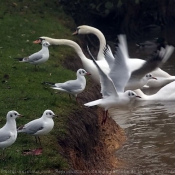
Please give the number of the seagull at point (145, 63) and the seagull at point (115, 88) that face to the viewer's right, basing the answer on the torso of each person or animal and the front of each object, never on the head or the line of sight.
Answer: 2

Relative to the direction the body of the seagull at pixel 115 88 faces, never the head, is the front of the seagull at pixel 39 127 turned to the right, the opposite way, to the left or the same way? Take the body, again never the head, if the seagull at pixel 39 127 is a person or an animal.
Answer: the same way

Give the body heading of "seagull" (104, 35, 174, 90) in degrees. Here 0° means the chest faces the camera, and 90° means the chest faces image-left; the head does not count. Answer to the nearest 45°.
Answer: approximately 270°

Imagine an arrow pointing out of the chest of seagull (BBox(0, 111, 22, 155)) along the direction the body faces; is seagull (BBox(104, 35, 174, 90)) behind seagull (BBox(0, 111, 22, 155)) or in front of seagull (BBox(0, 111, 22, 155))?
in front

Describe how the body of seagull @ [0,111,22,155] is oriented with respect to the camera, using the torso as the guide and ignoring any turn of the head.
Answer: to the viewer's right

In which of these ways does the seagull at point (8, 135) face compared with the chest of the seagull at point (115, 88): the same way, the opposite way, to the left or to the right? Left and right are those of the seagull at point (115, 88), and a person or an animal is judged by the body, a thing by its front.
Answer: the same way

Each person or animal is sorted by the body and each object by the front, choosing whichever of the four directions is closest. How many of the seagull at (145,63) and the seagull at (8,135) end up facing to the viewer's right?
2

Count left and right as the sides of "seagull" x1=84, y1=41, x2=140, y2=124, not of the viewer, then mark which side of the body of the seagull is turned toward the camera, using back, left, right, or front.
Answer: right

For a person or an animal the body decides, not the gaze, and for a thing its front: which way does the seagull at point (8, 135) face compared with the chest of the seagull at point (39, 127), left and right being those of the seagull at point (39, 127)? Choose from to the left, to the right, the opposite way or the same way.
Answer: the same way

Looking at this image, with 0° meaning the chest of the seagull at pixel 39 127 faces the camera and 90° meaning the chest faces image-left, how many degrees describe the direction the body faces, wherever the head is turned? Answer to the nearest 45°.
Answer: approximately 270°
